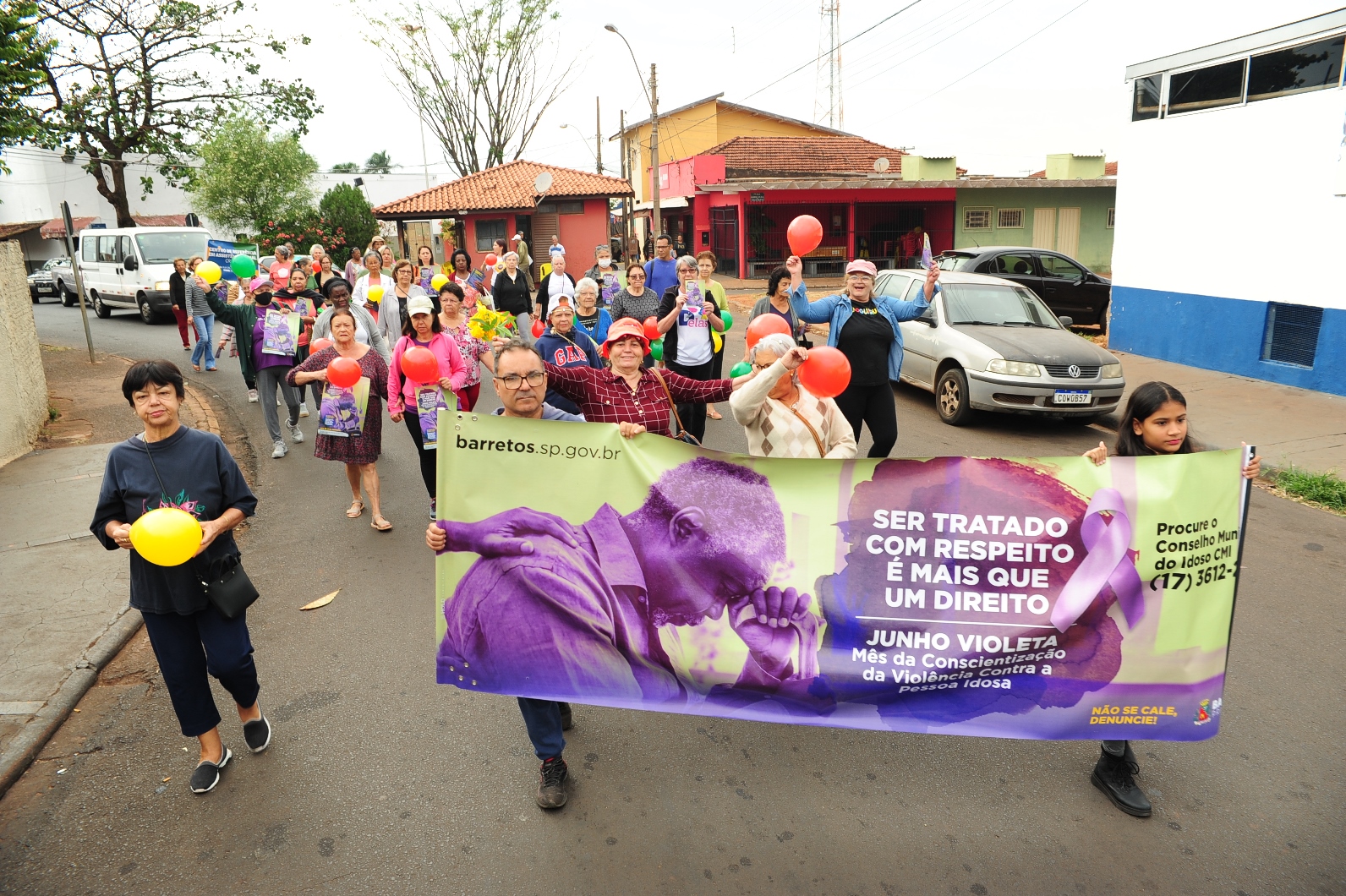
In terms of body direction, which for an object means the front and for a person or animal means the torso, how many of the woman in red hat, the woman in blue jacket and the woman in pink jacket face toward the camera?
3

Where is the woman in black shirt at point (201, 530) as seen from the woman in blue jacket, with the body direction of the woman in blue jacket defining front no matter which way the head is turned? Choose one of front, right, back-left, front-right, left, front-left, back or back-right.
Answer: front-right

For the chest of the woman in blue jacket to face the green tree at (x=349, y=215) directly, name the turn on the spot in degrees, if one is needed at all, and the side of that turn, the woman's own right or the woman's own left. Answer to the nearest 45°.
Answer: approximately 135° to the woman's own right

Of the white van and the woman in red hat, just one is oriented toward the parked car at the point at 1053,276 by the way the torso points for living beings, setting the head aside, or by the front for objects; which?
the white van

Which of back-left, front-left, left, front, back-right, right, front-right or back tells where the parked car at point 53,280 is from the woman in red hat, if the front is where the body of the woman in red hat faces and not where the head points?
back-right

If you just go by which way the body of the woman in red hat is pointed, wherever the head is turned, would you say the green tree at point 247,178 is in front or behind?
behind

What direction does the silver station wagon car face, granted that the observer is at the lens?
facing the viewer and to the right of the viewer

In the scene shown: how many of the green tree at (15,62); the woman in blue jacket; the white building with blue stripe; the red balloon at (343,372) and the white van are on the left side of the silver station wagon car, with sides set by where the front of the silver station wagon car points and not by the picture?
1

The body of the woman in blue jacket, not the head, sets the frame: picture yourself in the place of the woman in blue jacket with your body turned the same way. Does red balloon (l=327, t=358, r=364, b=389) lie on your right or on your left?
on your right

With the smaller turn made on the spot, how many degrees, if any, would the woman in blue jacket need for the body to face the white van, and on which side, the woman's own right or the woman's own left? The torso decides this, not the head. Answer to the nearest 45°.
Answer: approximately 135° to the woman's own right

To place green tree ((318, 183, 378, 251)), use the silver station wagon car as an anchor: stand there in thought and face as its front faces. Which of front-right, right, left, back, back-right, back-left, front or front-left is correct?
back

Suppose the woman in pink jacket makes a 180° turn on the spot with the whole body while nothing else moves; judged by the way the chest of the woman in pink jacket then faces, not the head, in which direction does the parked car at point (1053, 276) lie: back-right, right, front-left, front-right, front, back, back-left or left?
front-right

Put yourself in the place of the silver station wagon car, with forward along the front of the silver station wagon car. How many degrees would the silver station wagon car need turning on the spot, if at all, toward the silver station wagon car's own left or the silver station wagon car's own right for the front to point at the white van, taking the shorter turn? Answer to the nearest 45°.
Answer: approximately 135° to the silver station wagon car's own right

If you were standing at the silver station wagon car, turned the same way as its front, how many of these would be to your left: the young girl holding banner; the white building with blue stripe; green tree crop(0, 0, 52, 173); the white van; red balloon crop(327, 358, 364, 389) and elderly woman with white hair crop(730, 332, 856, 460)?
1

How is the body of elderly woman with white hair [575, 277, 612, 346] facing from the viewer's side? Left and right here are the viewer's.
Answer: facing the viewer
